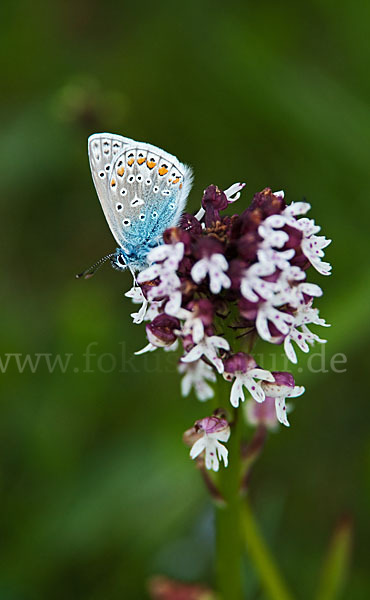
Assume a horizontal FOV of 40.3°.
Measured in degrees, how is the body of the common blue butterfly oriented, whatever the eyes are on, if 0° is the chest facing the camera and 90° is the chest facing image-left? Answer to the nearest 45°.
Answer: approximately 90°
